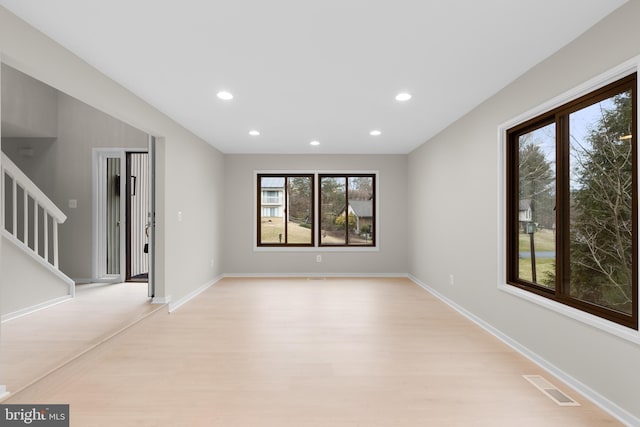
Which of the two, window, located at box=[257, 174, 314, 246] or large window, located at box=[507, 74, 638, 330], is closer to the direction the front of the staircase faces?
the window

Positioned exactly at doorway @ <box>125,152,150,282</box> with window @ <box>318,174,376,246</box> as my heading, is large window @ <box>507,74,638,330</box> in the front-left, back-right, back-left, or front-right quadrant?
front-right

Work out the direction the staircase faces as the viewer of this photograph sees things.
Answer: facing away from the viewer and to the right of the viewer

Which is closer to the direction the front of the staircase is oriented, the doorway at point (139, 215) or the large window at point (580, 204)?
the doorway

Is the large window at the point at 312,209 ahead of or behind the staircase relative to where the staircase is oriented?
ahead

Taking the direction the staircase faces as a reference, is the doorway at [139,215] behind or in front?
in front

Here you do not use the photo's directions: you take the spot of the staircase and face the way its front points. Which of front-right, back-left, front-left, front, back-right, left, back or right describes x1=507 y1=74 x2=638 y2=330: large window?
right
